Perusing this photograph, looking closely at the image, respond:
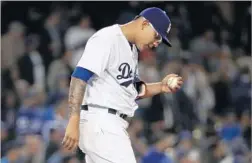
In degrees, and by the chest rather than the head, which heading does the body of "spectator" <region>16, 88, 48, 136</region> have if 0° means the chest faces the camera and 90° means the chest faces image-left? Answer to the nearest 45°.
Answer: approximately 0°

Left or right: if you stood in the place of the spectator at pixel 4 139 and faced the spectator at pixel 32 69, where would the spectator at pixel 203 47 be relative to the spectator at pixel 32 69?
right

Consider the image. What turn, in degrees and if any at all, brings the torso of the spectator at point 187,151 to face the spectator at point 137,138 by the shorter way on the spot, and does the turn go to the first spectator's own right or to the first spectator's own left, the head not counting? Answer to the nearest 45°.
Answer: approximately 90° to the first spectator's own right

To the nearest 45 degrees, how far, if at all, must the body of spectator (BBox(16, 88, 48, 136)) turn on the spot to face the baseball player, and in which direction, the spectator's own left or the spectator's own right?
0° — they already face them

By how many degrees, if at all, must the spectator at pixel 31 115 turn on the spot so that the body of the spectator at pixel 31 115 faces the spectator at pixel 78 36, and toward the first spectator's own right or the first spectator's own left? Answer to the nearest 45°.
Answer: approximately 135° to the first spectator's own left

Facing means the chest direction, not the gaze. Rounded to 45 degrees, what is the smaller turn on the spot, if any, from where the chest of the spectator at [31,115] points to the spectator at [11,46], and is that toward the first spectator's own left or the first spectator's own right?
approximately 180°

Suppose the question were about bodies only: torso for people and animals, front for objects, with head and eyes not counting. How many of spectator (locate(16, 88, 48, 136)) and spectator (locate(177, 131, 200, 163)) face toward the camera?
2

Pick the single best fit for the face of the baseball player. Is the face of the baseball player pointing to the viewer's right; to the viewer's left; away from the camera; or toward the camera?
to the viewer's right
